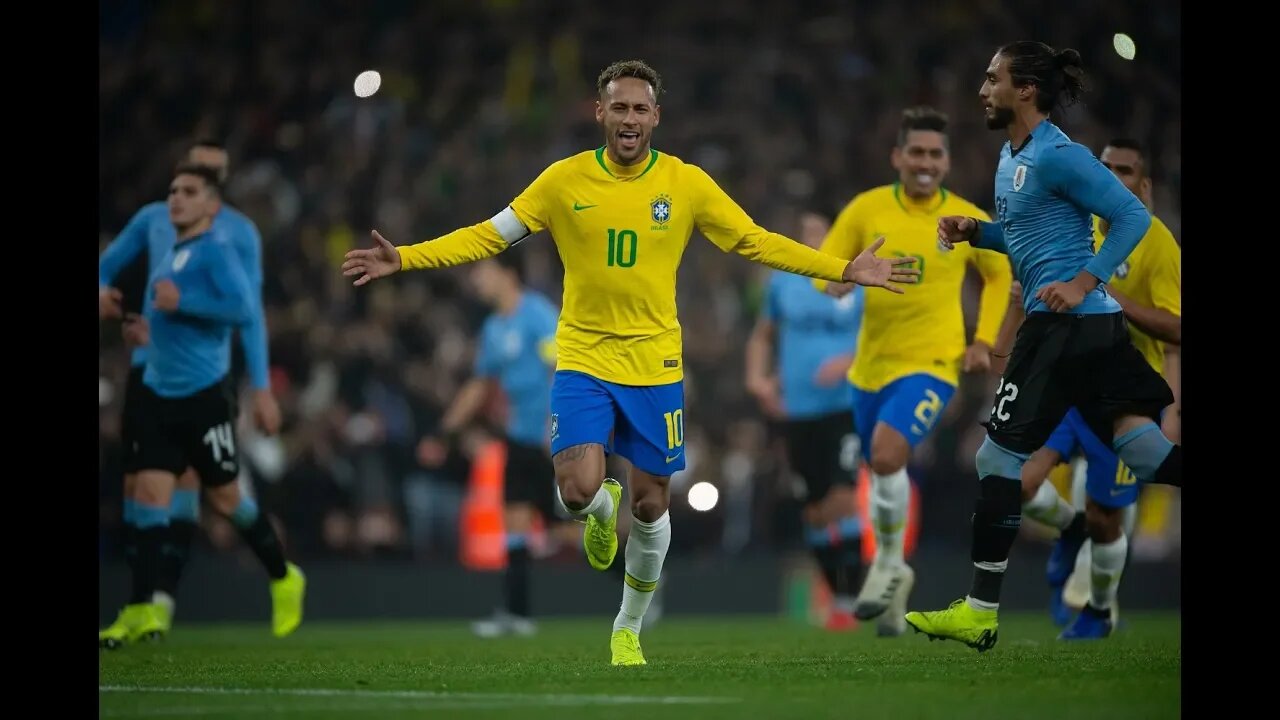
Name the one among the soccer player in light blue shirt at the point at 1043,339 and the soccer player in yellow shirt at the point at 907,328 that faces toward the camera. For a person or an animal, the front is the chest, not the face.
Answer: the soccer player in yellow shirt at the point at 907,328

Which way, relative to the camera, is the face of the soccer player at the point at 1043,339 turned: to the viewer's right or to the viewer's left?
to the viewer's left

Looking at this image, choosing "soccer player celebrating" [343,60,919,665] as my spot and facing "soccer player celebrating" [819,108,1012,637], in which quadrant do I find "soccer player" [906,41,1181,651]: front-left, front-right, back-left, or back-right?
front-right

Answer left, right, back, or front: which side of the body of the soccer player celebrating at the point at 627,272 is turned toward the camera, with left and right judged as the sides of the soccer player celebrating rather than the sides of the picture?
front

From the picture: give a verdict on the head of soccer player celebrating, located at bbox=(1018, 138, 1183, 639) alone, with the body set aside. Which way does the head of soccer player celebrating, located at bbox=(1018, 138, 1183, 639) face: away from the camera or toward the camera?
toward the camera

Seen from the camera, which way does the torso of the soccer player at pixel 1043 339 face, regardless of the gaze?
to the viewer's left

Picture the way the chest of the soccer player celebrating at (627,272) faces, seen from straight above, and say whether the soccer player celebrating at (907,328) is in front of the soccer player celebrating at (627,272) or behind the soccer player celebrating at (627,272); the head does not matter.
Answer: behind

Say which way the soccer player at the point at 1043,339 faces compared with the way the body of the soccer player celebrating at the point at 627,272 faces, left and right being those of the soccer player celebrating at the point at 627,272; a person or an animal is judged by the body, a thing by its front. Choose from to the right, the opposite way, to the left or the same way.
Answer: to the right

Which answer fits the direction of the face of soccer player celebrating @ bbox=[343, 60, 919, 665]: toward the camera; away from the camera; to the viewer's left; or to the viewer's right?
toward the camera

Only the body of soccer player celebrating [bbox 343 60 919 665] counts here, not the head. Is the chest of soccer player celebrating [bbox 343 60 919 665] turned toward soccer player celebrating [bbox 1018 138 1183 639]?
no

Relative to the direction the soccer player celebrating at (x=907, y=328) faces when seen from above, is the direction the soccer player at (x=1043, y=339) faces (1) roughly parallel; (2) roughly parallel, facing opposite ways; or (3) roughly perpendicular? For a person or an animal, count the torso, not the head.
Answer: roughly perpendicular

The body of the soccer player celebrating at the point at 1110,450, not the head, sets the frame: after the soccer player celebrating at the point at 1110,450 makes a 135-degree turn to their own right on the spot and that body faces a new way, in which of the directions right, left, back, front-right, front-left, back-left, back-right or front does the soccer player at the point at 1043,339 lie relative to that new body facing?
back

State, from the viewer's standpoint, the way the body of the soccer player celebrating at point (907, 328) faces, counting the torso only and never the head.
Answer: toward the camera

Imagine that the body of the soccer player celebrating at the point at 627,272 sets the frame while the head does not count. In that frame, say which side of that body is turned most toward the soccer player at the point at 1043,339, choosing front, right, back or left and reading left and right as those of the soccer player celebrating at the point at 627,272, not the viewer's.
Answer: left
